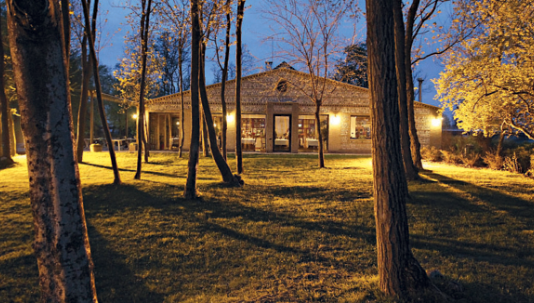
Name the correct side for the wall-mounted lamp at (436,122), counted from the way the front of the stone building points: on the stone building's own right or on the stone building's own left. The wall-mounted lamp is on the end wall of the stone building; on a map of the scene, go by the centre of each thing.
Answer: on the stone building's own left

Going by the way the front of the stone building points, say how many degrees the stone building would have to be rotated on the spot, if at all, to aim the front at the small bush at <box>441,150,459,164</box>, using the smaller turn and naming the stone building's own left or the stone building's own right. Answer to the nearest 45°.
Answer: approximately 45° to the stone building's own left

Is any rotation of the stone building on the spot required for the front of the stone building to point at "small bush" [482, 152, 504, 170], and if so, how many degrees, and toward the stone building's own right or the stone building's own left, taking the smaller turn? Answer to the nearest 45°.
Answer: approximately 45° to the stone building's own left

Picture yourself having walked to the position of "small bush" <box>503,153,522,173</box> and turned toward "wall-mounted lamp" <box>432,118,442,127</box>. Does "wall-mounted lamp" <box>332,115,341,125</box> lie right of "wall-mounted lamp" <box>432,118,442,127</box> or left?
left

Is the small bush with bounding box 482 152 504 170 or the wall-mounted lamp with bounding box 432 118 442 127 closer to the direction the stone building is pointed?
the small bush

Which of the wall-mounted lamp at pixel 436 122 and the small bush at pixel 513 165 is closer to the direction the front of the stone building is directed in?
the small bush

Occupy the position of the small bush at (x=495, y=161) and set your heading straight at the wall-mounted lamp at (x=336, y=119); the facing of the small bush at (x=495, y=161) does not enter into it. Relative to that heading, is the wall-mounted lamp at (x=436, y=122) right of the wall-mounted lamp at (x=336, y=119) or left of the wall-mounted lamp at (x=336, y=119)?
right

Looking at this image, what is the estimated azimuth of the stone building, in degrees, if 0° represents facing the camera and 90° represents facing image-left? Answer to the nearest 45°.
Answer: approximately 0°

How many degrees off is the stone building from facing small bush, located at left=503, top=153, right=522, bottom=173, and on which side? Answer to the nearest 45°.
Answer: approximately 45° to its left

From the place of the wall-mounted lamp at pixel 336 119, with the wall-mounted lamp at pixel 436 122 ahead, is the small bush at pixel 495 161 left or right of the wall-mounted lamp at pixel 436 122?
right
